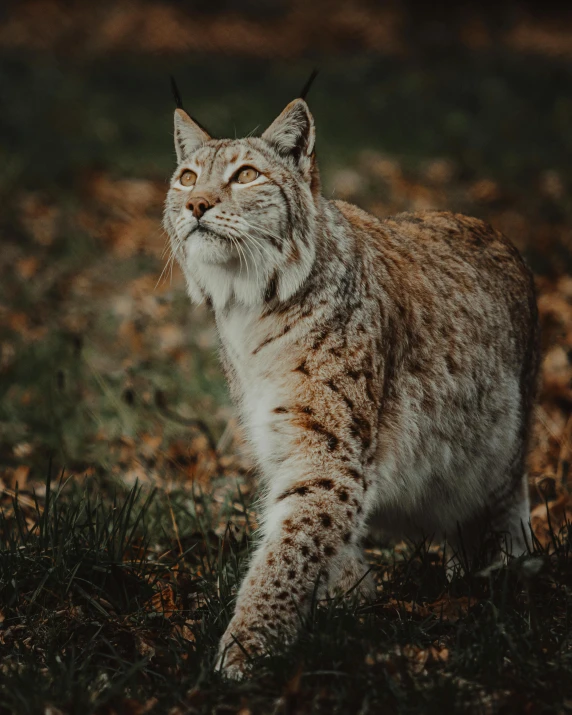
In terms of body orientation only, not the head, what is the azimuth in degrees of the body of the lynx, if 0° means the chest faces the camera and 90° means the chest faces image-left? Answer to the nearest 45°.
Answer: approximately 45°
